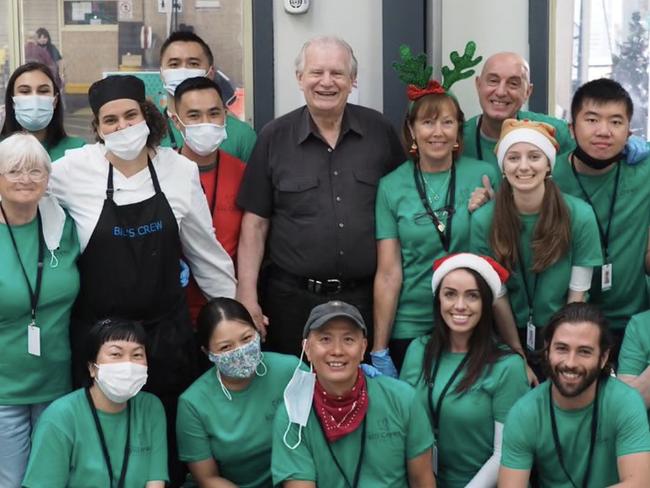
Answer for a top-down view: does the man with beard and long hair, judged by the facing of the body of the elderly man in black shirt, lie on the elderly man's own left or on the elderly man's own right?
on the elderly man's own left

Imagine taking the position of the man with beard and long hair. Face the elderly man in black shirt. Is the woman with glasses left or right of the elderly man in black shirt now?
left

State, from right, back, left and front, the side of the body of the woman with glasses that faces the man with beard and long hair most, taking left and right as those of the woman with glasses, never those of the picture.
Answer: left

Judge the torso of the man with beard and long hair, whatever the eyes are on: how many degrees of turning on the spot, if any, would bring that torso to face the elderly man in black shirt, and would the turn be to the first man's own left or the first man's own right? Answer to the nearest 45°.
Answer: approximately 135° to the first man's own right

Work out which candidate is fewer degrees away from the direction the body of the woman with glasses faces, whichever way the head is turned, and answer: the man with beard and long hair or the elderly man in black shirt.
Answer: the man with beard and long hair

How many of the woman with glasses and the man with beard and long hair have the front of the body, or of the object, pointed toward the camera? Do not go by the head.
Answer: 2

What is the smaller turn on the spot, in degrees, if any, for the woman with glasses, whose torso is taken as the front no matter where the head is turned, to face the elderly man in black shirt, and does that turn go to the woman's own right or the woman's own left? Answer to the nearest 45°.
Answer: approximately 90° to the woman's own left

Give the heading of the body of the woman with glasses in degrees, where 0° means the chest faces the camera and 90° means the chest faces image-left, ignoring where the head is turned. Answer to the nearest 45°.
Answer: approximately 0°

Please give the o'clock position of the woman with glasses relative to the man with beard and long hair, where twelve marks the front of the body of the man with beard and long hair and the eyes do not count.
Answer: The woman with glasses is roughly at 3 o'clock from the man with beard and long hair.
